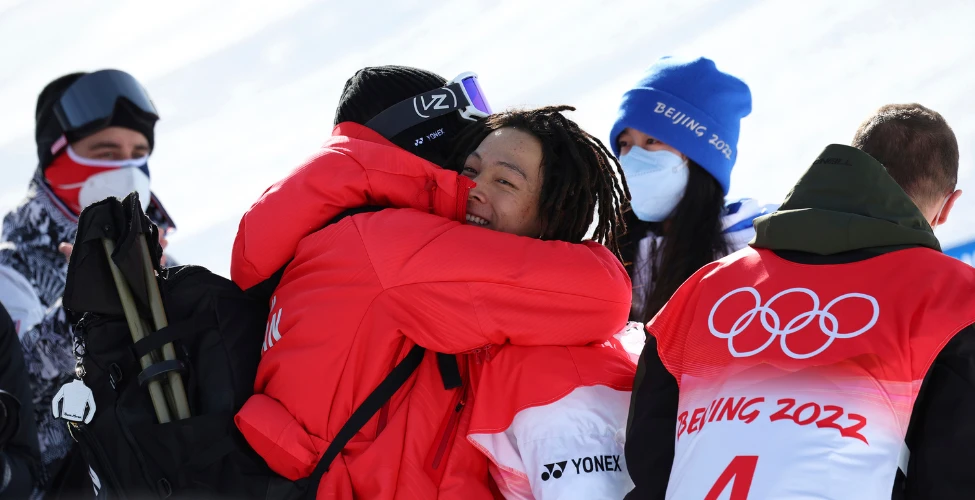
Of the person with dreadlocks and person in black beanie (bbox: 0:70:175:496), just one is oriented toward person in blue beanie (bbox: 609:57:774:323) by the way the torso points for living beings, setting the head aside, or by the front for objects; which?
the person in black beanie

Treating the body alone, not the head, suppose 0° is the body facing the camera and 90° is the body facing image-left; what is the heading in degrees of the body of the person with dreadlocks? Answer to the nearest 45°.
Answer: approximately 45°

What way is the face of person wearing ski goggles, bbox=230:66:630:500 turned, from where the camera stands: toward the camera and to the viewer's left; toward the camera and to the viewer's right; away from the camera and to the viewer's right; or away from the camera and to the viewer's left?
away from the camera and to the viewer's right

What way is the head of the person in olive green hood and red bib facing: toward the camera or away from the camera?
away from the camera

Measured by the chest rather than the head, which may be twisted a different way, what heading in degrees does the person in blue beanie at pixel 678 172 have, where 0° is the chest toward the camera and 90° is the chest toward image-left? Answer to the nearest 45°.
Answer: approximately 45°

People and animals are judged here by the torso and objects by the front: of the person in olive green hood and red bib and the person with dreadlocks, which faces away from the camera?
the person in olive green hood and red bib

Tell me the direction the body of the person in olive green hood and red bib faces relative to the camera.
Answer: away from the camera

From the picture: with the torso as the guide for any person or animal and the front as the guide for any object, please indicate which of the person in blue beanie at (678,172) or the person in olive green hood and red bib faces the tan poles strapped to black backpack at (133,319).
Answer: the person in blue beanie

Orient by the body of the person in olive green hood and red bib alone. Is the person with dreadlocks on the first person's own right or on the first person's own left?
on the first person's own left

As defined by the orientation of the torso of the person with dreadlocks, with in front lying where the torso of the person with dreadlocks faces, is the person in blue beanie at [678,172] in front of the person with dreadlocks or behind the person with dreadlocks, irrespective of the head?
behind

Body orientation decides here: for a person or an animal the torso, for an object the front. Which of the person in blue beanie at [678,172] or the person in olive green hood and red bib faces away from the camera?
the person in olive green hood and red bib
